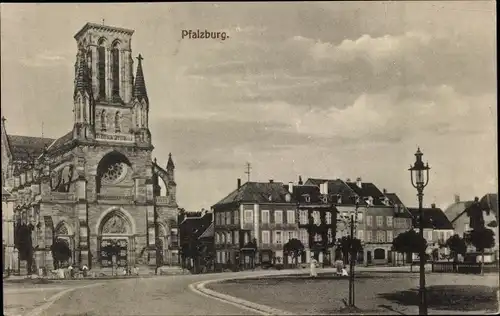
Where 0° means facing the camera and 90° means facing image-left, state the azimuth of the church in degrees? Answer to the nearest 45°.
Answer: approximately 0°

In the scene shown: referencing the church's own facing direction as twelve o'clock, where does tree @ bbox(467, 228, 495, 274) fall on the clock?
The tree is roughly at 10 o'clock from the church.

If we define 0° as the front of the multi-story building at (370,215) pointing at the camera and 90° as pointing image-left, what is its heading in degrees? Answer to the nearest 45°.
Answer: approximately 0°

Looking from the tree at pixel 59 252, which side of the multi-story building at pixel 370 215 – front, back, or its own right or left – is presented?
right

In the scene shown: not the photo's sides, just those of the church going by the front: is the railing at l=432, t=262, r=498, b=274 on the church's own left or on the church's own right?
on the church's own left

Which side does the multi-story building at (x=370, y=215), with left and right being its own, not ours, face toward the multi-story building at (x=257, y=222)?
right

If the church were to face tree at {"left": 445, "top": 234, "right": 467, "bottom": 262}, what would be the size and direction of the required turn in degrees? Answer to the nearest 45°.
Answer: approximately 45° to its left

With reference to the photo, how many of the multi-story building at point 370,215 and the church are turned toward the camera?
2
